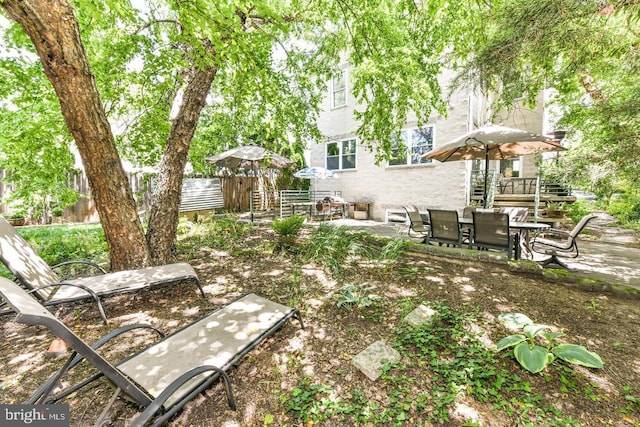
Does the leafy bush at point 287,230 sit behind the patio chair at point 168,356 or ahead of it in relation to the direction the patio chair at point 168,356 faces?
ahead

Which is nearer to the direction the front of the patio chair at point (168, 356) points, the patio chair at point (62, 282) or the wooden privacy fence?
the wooden privacy fence

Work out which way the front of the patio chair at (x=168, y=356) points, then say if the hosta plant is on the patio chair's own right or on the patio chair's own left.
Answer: on the patio chair's own right

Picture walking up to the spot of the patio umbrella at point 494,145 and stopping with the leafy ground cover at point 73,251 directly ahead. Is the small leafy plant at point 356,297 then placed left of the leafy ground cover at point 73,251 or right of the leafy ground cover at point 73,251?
left

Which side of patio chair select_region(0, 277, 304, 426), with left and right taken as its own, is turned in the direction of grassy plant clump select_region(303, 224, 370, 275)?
front

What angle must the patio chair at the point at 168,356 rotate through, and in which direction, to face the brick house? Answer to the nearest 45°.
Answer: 0° — it already faces it

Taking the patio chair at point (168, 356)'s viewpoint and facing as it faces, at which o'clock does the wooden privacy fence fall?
The wooden privacy fence is roughly at 11 o'clock from the patio chair.

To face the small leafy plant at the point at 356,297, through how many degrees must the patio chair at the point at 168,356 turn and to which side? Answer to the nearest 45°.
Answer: approximately 45° to its right

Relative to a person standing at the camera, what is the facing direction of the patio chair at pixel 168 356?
facing away from the viewer and to the right of the viewer

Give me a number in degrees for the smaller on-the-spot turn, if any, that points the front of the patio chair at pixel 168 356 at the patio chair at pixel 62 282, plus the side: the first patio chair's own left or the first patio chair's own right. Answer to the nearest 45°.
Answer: approximately 90° to the first patio chair's own left

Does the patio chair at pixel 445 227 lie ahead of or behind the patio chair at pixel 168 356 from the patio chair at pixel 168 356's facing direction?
ahead

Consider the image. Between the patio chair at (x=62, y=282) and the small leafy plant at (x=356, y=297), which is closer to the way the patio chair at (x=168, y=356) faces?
the small leafy plant

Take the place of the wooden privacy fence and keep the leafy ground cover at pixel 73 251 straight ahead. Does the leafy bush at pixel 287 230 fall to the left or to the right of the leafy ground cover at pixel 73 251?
left
